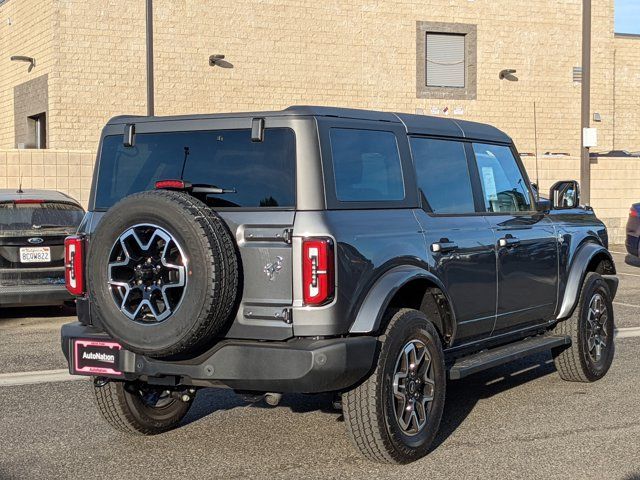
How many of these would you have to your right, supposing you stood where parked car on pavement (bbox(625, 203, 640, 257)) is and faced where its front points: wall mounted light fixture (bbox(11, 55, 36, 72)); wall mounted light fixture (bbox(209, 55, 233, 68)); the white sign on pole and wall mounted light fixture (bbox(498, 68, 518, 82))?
0

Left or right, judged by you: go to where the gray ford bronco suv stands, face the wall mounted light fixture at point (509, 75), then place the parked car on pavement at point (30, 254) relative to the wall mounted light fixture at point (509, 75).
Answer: left

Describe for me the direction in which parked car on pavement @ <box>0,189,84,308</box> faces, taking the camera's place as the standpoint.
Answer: facing away from the viewer

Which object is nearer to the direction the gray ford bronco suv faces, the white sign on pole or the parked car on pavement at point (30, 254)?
the white sign on pole

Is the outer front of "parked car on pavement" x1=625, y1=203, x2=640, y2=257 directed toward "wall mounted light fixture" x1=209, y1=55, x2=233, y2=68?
no

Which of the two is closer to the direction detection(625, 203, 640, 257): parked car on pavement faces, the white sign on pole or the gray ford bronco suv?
the white sign on pole

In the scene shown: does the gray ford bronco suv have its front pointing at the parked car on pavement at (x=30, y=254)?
no

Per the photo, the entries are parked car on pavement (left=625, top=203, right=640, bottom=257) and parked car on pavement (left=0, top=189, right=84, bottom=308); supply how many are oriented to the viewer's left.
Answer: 0

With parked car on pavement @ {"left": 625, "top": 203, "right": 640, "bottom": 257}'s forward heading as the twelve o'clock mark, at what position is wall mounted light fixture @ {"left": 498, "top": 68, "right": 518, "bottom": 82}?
The wall mounted light fixture is roughly at 10 o'clock from the parked car on pavement.

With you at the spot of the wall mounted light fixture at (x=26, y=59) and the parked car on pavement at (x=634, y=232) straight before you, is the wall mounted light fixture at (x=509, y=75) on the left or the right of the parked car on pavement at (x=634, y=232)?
left

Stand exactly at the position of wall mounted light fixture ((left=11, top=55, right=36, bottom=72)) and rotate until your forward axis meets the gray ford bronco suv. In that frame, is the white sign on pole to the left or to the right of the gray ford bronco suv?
left

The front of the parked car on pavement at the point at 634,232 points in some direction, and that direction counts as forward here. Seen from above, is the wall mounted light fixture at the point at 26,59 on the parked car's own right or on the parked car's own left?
on the parked car's own left

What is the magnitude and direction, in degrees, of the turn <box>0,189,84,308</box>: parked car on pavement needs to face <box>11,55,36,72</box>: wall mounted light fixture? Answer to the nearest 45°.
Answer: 0° — it already faces it

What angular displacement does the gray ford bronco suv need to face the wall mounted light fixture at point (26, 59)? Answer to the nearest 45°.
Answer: approximately 45° to its left

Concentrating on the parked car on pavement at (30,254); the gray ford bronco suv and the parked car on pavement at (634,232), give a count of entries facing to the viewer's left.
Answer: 0

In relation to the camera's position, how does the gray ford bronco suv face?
facing away from the viewer and to the right of the viewer

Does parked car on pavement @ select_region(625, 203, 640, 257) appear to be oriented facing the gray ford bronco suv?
no

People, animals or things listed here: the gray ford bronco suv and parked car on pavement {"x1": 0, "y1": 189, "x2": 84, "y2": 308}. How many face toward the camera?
0

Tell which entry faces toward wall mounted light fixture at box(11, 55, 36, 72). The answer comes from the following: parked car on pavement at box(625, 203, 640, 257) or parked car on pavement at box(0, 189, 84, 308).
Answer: parked car on pavement at box(0, 189, 84, 308)

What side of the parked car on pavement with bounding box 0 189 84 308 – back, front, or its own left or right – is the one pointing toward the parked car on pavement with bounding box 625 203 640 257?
right

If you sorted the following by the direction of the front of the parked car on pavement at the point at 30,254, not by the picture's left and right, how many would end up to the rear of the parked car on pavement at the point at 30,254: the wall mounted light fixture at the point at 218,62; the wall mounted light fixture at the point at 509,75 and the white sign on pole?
0

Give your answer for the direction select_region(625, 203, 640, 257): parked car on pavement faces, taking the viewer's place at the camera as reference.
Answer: facing away from the viewer and to the right of the viewer
